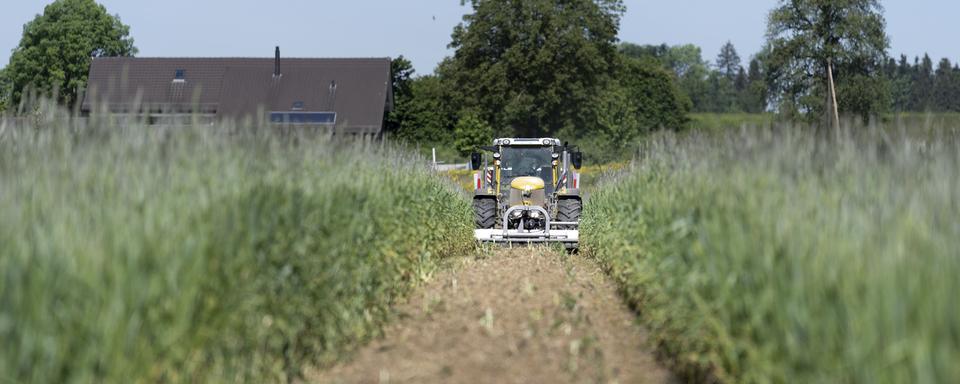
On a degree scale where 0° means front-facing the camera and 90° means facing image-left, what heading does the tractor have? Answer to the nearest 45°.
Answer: approximately 0°
